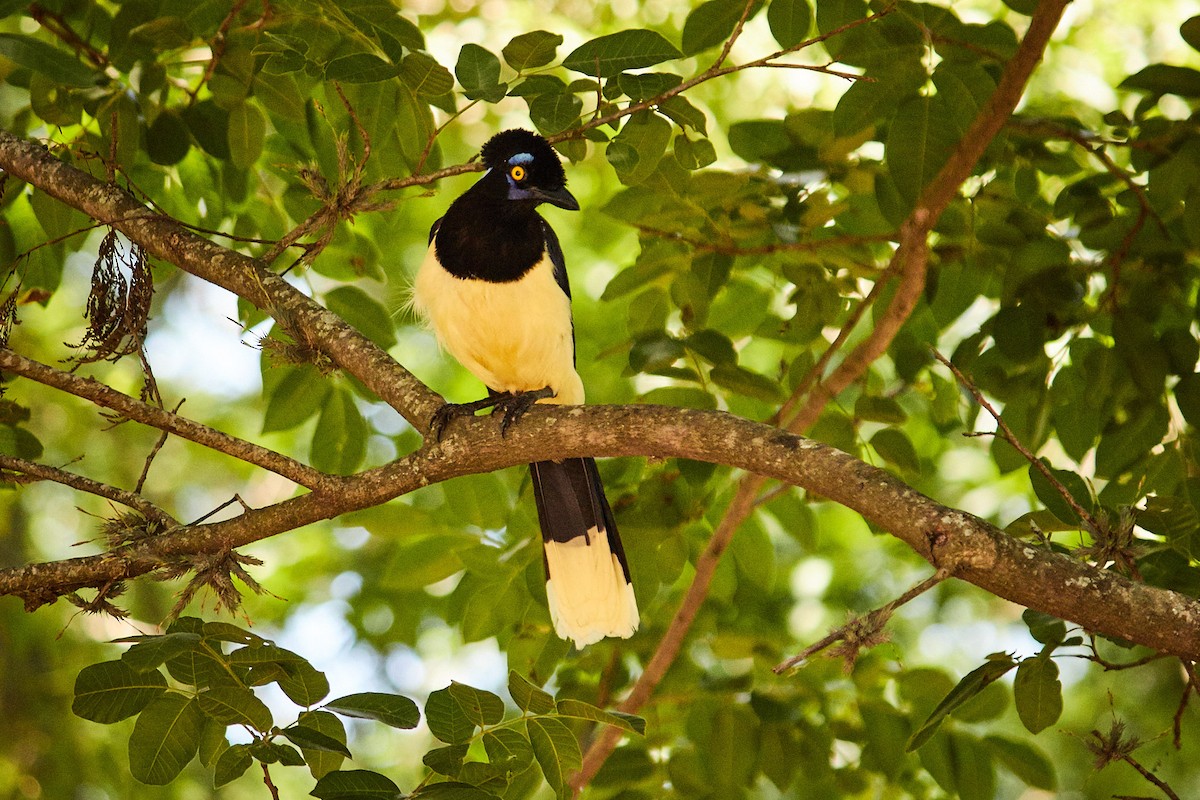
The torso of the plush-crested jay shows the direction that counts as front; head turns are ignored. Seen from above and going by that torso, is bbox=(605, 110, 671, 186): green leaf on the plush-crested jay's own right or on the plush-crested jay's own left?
on the plush-crested jay's own left

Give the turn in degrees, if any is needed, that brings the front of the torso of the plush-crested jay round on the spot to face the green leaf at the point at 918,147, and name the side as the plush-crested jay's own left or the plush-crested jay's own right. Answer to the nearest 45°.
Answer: approximately 90° to the plush-crested jay's own left

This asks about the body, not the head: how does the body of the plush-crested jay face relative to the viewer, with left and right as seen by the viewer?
facing the viewer and to the left of the viewer

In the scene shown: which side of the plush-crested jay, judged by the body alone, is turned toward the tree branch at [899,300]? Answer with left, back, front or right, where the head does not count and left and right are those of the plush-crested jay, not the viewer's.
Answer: left
